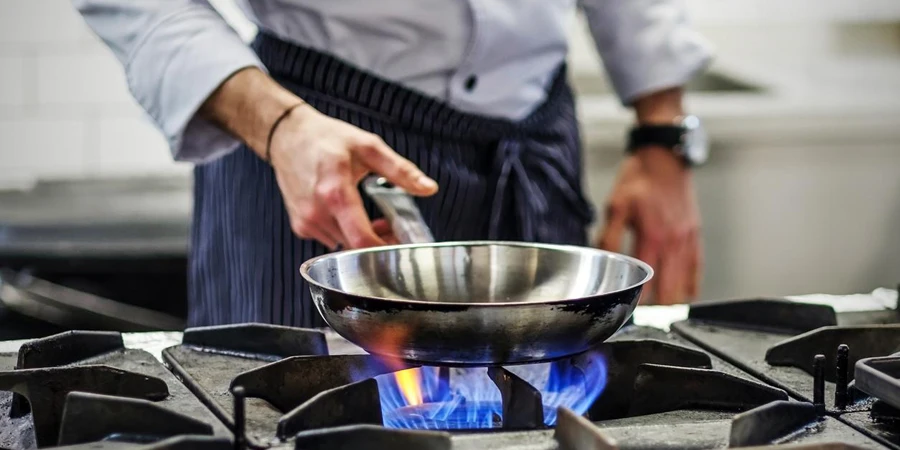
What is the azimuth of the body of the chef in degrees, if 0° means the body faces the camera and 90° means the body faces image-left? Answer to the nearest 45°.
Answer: approximately 315°
